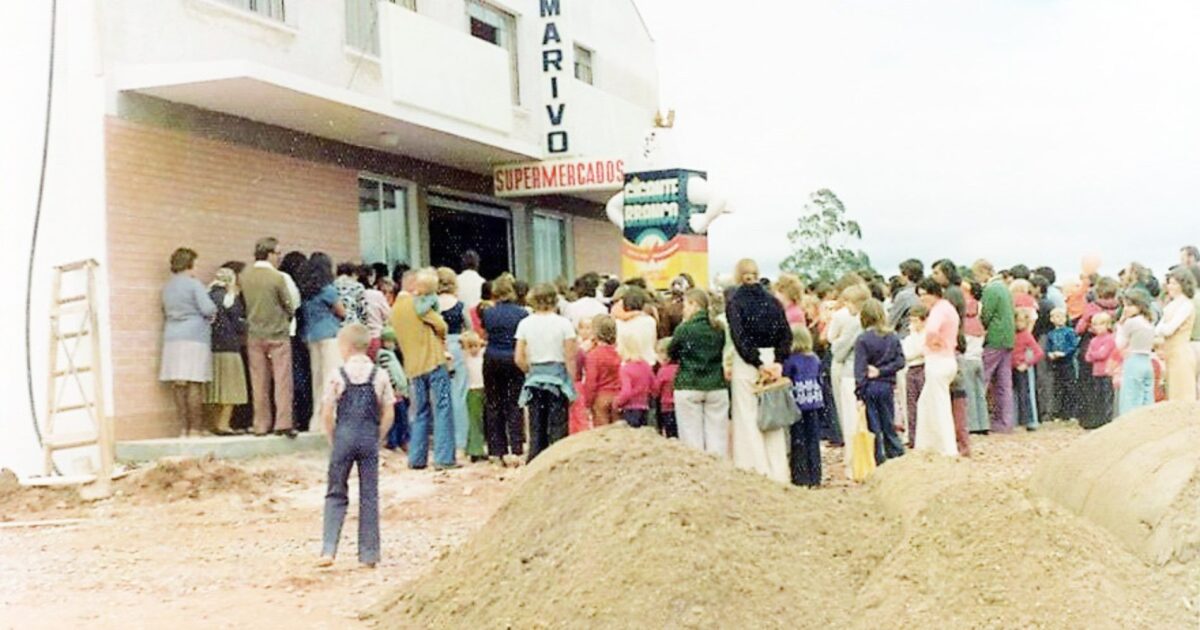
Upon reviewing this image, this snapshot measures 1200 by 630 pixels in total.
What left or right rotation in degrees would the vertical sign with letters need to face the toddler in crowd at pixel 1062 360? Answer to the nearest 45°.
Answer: approximately 45° to its left

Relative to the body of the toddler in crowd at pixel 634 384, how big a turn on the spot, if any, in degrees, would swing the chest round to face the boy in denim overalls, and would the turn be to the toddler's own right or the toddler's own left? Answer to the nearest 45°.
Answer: approximately 135° to the toddler's own left

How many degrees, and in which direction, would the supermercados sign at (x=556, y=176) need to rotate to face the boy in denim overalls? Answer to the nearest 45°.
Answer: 0° — it already faces them

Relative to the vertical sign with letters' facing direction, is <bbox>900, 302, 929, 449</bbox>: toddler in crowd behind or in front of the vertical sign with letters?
in front

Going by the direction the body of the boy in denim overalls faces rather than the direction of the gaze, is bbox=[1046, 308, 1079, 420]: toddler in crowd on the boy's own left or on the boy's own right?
on the boy's own right

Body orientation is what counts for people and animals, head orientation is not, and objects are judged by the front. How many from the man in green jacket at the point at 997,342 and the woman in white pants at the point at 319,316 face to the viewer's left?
1

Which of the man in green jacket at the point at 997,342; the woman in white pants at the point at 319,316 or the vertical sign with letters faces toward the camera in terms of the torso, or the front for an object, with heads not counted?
the vertical sign with letters

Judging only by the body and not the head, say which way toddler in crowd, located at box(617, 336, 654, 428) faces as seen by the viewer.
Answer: away from the camera

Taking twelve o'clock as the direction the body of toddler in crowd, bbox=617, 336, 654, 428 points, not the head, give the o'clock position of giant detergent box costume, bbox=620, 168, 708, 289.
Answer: The giant detergent box costume is roughly at 12 o'clock from the toddler in crowd.

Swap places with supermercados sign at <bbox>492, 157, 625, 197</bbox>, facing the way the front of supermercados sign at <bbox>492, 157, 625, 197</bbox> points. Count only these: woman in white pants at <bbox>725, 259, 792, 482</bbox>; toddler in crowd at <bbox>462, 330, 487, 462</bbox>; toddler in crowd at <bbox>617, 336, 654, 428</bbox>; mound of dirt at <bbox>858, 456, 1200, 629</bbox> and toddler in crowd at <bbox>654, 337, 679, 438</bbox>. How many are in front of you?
5

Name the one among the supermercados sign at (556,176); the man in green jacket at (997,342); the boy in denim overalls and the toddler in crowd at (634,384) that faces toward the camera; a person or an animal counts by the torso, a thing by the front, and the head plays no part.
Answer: the supermercados sign

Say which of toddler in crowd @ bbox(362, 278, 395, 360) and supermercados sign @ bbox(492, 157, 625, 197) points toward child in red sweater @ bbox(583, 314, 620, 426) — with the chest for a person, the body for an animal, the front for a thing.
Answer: the supermercados sign

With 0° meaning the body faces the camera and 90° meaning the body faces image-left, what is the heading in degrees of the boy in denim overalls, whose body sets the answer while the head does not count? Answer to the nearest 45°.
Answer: approximately 180°
